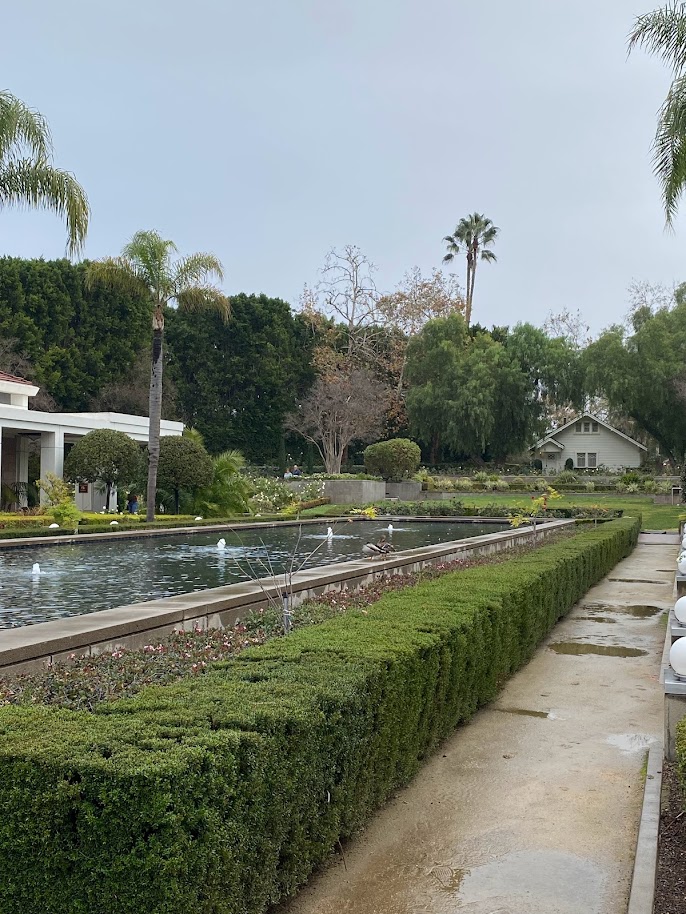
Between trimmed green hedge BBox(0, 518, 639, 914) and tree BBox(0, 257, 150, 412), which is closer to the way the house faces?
the trimmed green hedge

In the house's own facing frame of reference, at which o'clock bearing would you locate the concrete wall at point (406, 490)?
The concrete wall is roughly at 1 o'clock from the house.

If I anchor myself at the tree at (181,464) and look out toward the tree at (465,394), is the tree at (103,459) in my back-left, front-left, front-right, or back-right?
back-left

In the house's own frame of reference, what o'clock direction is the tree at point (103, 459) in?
The tree is roughly at 1 o'clock from the house.

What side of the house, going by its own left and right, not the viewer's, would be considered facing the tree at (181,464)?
front

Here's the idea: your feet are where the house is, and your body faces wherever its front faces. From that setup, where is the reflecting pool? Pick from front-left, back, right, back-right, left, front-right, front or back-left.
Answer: front

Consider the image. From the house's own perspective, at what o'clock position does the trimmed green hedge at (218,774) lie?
The trimmed green hedge is roughly at 12 o'clock from the house.

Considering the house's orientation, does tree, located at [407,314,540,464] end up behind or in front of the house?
behind

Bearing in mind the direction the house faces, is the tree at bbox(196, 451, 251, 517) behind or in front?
in front

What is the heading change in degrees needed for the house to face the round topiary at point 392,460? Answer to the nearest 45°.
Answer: approximately 45° to its right

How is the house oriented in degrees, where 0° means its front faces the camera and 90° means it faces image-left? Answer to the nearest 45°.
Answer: approximately 0°

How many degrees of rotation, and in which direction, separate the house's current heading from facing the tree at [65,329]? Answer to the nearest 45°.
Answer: approximately 45° to its right

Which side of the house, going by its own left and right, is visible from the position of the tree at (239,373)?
right

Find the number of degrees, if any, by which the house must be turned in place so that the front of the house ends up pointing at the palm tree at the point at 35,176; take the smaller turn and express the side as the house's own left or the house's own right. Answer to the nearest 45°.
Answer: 0° — it already faces it
